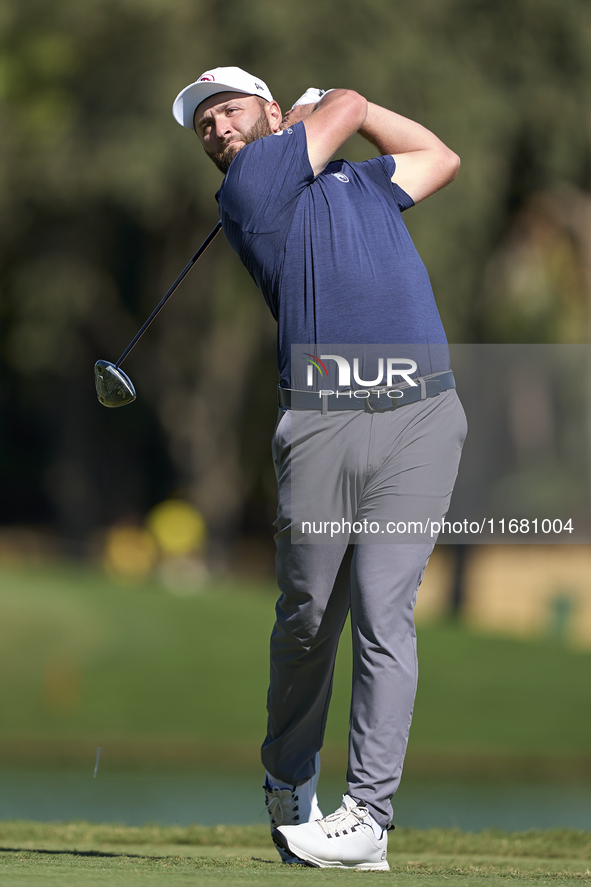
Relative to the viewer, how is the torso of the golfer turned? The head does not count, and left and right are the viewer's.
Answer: facing the viewer

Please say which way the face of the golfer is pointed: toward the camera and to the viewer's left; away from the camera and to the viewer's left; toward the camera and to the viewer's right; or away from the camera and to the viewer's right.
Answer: toward the camera and to the viewer's left
